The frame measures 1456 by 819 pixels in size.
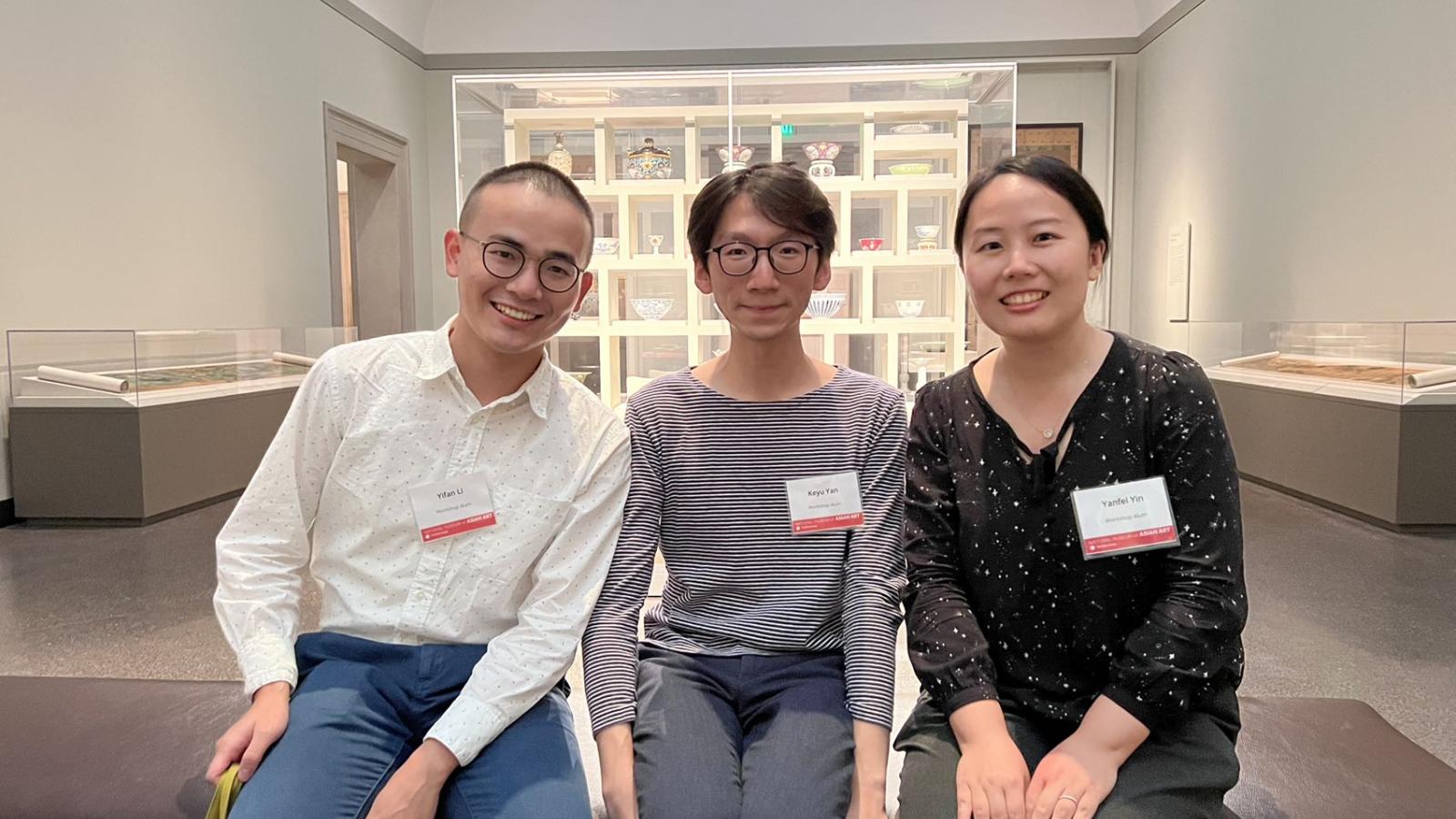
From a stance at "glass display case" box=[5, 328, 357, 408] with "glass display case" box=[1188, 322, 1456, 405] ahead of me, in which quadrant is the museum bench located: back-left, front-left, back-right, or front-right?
front-right

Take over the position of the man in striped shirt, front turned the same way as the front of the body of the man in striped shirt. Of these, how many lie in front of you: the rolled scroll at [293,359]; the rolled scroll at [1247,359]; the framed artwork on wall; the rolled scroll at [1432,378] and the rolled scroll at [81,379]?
0

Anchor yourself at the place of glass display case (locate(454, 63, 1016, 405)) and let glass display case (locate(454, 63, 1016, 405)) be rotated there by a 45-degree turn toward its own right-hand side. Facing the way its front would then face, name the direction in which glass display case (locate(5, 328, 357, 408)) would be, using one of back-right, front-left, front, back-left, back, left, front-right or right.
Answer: front-right

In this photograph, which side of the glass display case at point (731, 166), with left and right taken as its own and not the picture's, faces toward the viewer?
front

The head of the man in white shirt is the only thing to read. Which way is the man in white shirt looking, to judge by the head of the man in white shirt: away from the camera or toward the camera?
toward the camera

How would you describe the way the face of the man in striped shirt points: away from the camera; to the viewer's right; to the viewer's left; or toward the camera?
toward the camera

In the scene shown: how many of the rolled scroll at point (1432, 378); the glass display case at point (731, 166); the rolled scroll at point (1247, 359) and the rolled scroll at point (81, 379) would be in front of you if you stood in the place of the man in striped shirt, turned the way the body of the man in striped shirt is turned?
0

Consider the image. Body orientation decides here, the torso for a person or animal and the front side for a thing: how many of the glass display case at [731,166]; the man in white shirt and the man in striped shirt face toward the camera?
3

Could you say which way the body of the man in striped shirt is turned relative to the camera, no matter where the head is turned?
toward the camera

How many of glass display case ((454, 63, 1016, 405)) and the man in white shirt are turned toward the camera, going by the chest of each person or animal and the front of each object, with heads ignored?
2

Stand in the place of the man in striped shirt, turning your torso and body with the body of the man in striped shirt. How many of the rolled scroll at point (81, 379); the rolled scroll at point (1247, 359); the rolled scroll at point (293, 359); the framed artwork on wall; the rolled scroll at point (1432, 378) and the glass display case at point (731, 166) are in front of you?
0

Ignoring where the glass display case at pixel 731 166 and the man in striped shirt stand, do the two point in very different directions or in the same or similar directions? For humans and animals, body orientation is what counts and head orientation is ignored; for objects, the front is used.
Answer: same or similar directions

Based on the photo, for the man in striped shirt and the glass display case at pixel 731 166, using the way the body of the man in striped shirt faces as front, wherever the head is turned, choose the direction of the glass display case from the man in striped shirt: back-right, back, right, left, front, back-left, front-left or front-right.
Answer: back

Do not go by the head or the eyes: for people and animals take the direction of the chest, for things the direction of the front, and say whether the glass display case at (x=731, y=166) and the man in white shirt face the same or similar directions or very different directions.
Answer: same or similar directions

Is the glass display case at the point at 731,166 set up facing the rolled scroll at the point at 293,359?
no

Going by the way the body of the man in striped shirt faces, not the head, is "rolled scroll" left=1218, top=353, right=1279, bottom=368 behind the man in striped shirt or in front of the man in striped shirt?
behind

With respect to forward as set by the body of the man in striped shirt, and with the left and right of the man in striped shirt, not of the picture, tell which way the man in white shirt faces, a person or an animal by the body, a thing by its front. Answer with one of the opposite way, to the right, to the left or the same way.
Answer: the same way

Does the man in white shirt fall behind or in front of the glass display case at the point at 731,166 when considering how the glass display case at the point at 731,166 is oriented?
in front

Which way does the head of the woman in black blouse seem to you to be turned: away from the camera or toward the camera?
toward the camera
